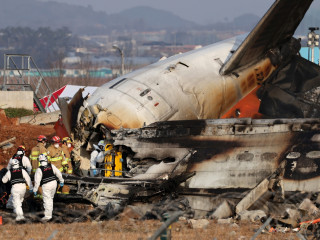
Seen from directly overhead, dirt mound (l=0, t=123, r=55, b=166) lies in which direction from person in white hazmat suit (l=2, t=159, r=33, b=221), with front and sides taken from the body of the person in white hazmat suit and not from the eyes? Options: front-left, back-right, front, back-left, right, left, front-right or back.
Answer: front

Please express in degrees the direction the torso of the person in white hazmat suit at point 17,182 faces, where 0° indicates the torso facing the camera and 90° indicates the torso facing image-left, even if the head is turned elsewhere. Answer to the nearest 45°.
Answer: approximately 180°

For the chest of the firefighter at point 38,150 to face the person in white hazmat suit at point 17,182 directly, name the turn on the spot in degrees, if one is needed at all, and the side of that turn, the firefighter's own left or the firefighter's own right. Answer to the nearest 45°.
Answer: approximately 90° to the firefighter's own right

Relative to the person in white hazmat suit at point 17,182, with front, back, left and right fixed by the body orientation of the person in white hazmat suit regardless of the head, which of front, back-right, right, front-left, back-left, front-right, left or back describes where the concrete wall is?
front

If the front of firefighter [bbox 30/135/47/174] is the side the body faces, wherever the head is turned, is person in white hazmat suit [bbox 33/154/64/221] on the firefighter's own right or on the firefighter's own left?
on the firefighter's own right

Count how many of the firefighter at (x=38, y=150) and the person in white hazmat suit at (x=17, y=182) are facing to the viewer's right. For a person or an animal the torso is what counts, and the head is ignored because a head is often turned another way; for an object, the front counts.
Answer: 1

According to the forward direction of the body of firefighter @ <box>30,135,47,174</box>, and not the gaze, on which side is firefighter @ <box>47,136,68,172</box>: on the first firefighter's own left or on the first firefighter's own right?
on the first firefighter's own right

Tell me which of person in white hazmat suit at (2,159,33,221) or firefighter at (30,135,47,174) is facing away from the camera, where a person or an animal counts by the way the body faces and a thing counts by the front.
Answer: the person in white hazmat suit

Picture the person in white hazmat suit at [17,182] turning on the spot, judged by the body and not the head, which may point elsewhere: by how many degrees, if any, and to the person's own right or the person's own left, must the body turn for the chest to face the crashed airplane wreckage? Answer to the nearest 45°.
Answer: approximately 90° to the person's own right

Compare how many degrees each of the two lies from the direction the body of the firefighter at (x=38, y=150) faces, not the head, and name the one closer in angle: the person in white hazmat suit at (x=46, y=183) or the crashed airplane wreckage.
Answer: the crashed airplane wreckage

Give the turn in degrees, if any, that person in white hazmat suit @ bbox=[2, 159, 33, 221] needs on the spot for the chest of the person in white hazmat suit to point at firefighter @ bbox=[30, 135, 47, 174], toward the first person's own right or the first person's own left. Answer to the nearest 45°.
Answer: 0° — they already face them

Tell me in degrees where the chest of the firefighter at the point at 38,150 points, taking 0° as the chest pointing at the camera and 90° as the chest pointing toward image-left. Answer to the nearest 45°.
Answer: approximately 270°

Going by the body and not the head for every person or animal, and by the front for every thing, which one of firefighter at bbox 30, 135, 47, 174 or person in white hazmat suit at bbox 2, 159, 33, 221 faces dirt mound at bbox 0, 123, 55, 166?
the person in white hazmat suit

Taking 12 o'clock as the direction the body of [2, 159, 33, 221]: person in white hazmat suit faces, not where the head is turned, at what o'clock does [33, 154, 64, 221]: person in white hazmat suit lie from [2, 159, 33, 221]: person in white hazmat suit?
[33, 154, 64, 221]: person in white hazmat suit is roughly at 4 o'clock from [2, 159, 33, 221]: person in white hazmat suit.
